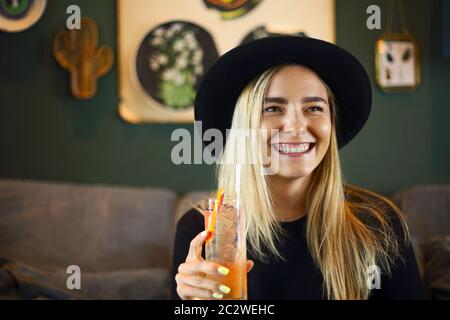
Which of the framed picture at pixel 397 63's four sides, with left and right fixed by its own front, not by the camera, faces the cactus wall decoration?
right

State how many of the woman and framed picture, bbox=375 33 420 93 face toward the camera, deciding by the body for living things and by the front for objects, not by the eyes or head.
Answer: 2

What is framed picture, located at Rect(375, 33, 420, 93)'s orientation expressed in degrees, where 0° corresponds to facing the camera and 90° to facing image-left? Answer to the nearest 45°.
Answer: approximately 0°

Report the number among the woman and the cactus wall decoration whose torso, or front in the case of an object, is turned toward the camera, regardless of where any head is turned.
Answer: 2
